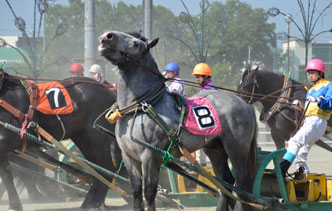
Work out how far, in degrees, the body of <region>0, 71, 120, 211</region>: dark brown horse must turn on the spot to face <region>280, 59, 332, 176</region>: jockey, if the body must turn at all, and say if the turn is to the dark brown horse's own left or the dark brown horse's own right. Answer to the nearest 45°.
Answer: approximately 180°

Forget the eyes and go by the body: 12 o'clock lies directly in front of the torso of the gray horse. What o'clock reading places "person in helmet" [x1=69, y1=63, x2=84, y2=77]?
The person in helmet is roughly at 4 o'clock from the gray horse.

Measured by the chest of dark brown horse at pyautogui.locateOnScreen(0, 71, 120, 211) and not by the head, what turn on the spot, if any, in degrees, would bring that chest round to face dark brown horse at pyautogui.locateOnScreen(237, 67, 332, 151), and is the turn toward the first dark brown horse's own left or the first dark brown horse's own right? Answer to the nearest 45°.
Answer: approximately 135° to the first dark brown horse's own right

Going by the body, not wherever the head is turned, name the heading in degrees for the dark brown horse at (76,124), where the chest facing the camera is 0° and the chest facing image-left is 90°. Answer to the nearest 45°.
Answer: approximately 90°

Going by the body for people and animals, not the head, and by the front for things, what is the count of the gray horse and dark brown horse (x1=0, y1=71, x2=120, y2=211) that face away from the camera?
0

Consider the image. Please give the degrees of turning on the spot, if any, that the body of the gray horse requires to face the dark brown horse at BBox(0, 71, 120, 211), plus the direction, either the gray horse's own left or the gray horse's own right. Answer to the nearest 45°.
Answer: approximately 90° to the gray horse's own right

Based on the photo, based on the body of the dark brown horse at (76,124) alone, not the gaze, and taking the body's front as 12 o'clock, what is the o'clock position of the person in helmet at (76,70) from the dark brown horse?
The person in helmet is roughly at 3 o'clock from the dark brown horse.

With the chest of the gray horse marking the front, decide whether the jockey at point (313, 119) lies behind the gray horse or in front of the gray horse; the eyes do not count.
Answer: behind

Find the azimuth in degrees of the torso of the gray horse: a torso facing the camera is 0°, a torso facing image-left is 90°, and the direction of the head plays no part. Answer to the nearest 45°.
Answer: approximately 45°

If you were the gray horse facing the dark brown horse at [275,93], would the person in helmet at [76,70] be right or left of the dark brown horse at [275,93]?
left
